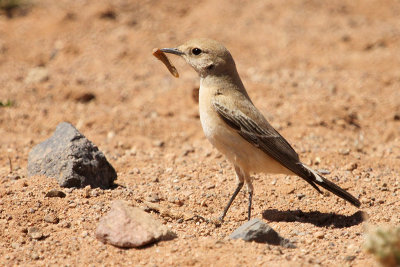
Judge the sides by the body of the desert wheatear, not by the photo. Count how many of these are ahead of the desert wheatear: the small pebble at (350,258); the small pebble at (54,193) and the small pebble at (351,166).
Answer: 1

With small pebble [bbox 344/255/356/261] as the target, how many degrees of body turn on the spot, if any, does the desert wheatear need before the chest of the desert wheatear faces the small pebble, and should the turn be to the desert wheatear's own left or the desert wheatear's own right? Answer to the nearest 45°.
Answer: approximately 135° to the desert wheatear's own left

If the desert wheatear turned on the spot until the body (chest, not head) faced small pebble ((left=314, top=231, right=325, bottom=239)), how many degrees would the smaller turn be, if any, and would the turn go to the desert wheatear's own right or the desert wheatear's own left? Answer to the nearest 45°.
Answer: approximately 135° to the desert wheatear's own left

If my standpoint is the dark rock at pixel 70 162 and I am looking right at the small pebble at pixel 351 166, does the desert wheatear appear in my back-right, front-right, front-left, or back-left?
front-right

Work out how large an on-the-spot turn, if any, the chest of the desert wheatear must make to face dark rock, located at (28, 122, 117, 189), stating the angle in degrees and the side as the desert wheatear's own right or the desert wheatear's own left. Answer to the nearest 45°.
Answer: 0° — it already faces it

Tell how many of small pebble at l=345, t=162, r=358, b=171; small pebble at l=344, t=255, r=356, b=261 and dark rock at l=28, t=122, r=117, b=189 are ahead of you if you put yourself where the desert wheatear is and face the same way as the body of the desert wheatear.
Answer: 1

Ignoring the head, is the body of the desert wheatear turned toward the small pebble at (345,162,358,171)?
no

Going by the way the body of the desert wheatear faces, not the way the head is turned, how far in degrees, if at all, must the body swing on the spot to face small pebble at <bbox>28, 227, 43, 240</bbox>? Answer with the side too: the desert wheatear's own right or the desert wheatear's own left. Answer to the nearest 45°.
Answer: approximately 45° to the desert wheatear's own left

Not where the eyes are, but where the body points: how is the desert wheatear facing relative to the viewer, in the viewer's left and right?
facing to the left of the viewer

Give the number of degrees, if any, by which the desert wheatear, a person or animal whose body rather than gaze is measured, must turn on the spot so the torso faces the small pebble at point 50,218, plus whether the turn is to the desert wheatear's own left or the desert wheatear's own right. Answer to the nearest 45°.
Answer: approximately 45° to the desert wheatear's own left

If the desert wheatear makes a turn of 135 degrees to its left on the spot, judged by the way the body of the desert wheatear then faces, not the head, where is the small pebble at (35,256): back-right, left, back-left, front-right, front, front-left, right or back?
right

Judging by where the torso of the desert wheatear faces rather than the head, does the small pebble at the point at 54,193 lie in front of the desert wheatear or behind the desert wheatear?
in front

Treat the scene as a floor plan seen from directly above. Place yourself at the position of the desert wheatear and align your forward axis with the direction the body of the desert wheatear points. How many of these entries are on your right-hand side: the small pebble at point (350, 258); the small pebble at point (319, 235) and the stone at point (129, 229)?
0

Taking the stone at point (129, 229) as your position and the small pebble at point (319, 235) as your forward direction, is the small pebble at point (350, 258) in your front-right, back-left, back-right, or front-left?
front-right

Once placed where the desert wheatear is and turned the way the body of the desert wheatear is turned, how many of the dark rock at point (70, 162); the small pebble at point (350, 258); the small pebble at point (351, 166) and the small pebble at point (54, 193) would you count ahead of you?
2

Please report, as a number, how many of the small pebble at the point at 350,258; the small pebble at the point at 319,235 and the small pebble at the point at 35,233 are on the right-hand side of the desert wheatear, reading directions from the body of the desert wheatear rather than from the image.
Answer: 0
